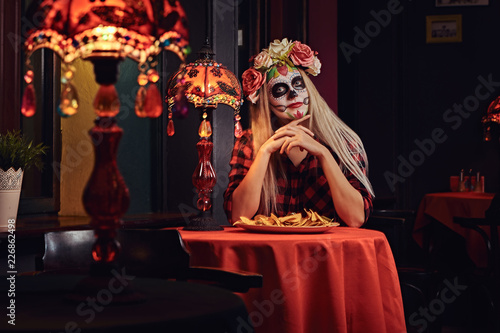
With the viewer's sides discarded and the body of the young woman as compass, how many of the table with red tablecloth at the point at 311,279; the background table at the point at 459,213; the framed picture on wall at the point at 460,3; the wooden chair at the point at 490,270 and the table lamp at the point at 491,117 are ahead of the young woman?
1

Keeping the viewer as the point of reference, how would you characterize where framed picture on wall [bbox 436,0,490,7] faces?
facing the viewer

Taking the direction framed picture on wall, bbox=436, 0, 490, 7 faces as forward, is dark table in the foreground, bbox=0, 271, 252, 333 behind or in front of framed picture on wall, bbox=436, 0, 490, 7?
in front

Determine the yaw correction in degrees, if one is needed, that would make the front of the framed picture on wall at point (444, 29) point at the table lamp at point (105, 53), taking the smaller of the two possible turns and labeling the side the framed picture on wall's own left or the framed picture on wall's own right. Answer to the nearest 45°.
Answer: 0° — it already faces it

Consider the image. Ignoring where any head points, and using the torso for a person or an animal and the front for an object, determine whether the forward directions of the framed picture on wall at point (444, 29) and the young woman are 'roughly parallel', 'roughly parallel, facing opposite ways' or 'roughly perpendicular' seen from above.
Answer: roughly parallel

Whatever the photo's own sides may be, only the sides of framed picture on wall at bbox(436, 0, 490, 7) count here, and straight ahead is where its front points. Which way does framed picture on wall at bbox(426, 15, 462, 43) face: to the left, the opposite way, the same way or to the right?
the same way

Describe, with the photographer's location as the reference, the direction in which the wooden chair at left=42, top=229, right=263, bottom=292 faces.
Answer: facing the viewer and to the right of the viewer

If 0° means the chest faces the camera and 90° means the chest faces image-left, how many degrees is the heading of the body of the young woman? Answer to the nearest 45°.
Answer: approximately 0°

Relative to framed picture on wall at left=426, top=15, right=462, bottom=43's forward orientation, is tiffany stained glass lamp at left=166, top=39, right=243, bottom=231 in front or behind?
in front

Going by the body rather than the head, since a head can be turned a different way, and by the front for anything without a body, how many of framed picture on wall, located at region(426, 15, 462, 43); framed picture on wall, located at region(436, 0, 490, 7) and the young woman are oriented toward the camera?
3

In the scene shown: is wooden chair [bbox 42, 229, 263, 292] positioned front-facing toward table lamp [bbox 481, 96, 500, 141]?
no

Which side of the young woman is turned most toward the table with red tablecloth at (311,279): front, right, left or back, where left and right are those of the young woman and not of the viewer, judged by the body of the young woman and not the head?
front

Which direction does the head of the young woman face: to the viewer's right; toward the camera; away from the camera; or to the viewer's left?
toward the camera
